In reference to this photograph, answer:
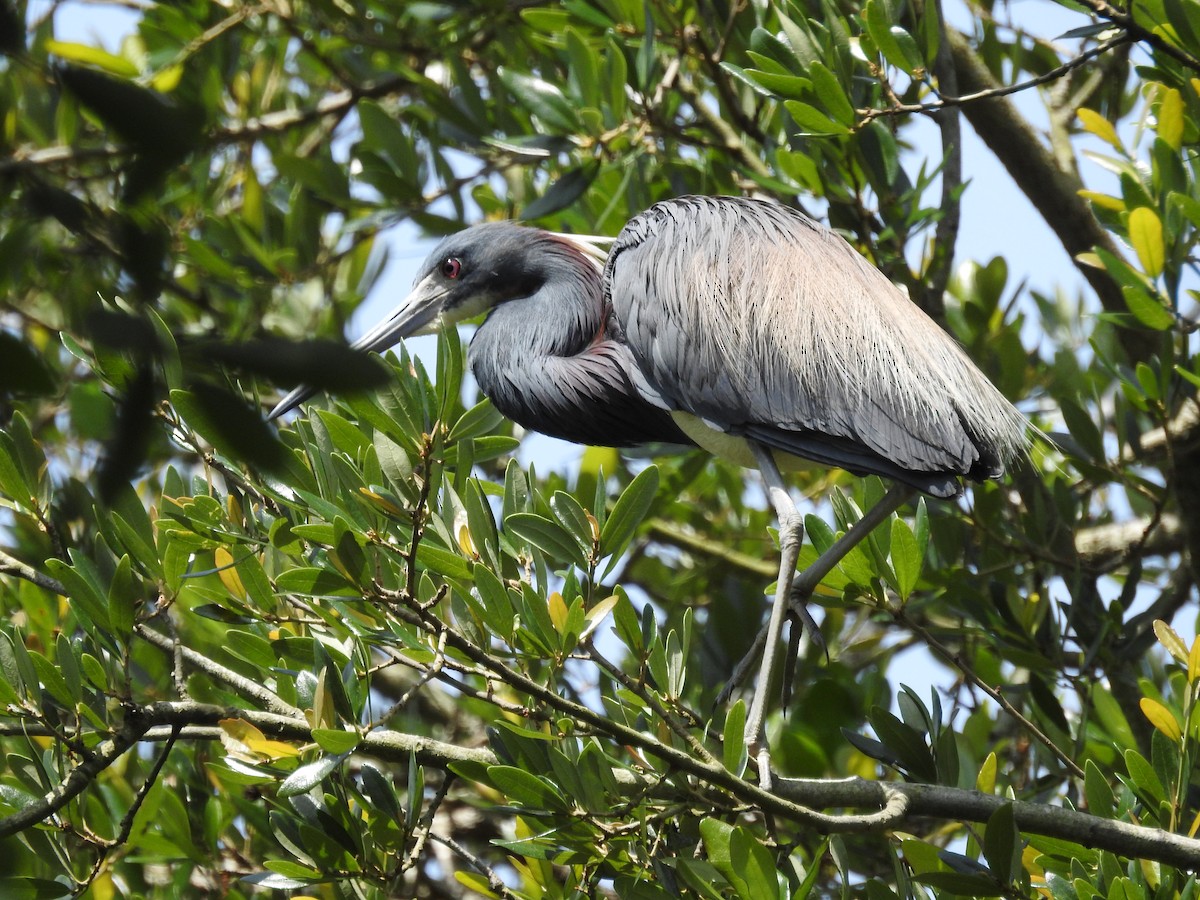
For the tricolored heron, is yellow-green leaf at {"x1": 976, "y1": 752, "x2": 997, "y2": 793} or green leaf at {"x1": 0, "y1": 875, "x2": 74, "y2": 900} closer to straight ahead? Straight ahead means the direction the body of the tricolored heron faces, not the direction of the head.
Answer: the green leaf

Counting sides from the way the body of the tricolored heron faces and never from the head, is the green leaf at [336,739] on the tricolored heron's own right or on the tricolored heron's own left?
on the tricolored heron's own left

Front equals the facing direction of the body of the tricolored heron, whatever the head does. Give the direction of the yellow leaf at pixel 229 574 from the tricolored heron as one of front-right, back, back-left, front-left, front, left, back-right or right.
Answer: front-left

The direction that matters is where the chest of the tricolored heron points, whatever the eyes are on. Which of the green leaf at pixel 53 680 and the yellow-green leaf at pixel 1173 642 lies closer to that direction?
the green leaf

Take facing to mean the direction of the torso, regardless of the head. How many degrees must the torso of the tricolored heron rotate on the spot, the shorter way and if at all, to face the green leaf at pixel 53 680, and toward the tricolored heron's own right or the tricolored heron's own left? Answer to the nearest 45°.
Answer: approximately 45° to the tricolored heron's own left

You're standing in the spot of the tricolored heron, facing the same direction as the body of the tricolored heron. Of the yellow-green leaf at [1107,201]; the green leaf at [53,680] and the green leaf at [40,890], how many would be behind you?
1

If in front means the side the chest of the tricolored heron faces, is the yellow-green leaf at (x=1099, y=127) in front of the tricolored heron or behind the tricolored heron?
behind

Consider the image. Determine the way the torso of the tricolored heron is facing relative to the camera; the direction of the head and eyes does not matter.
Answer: to the viewer's left
